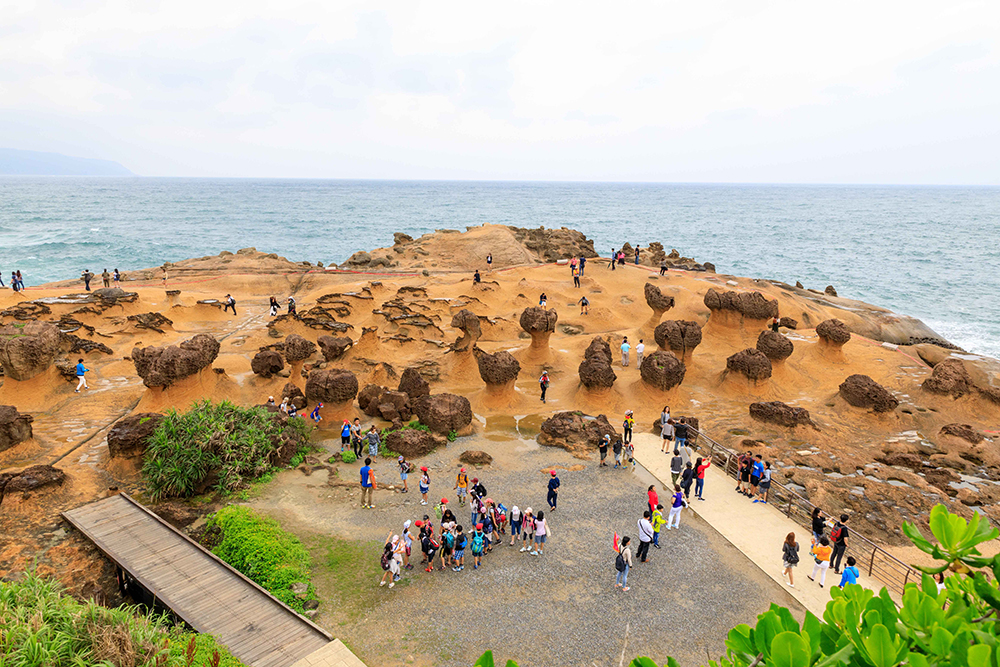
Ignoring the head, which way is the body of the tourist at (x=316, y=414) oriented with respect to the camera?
to the viewer's right

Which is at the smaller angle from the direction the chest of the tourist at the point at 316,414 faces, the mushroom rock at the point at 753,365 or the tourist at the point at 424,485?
the mushroom rock

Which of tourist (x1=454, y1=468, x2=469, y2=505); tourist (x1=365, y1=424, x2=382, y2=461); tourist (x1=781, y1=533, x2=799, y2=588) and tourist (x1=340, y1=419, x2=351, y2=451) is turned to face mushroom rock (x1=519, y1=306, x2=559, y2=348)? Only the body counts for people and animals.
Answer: tourist (x1=781, y1=533, x2=799, y2=588)

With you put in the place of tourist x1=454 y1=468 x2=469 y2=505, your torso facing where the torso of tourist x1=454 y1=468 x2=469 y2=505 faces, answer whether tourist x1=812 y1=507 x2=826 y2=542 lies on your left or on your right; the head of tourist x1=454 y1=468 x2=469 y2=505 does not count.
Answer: on your left

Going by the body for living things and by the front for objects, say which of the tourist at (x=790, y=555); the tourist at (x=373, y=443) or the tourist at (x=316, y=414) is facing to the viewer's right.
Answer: the tourist at (x=316, y=414)
